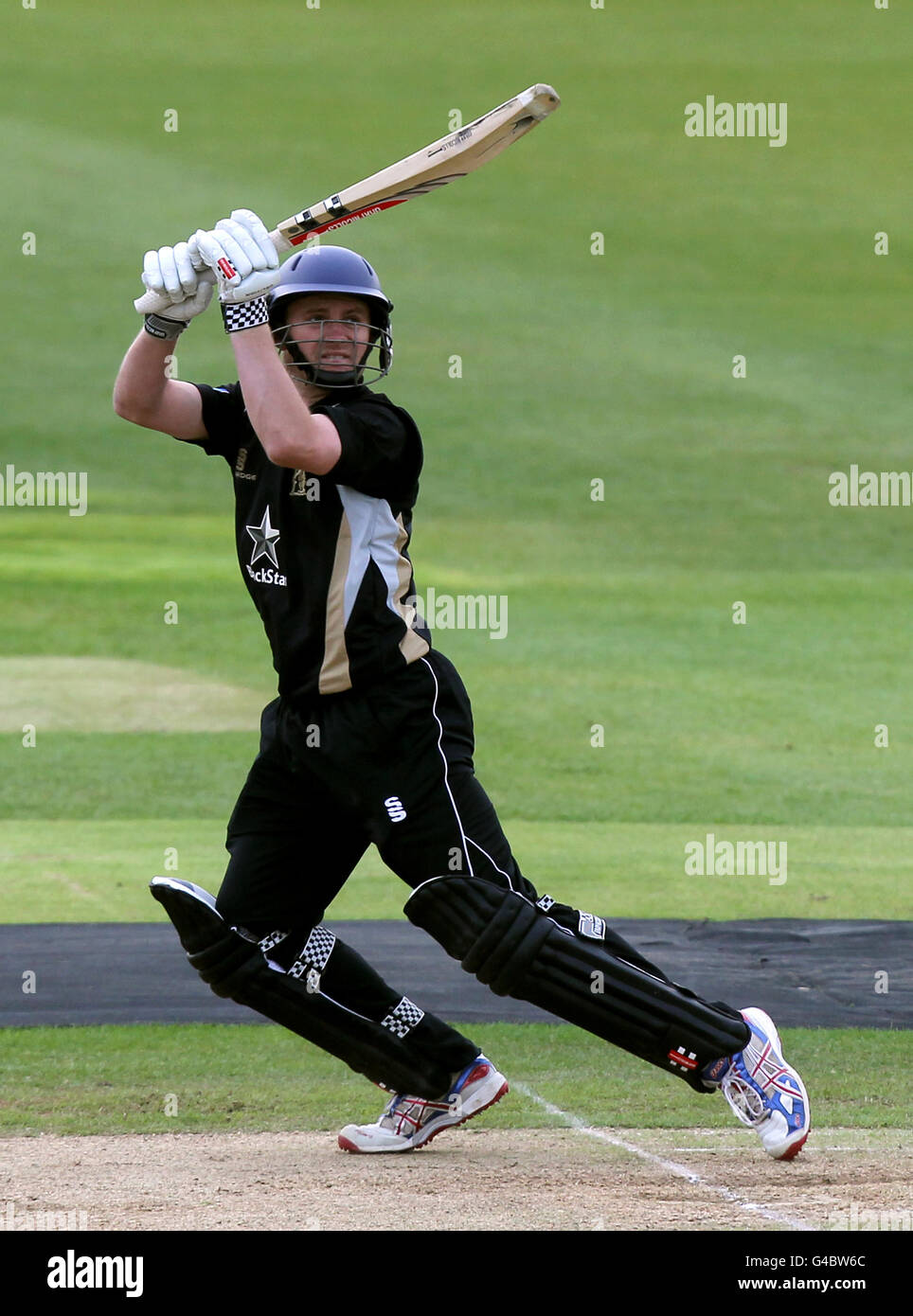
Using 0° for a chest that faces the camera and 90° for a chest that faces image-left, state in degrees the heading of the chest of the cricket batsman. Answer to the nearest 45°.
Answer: approximately 45°
